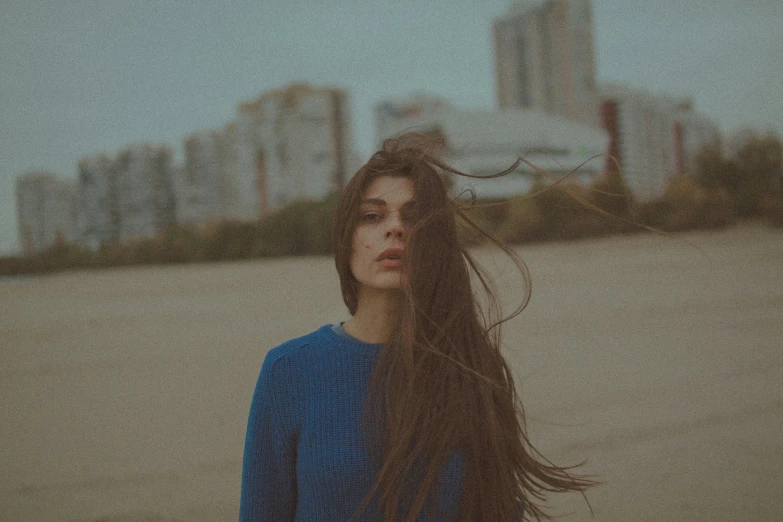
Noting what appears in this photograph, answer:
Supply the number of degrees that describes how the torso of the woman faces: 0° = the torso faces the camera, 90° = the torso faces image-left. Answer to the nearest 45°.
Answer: approximately 0°
